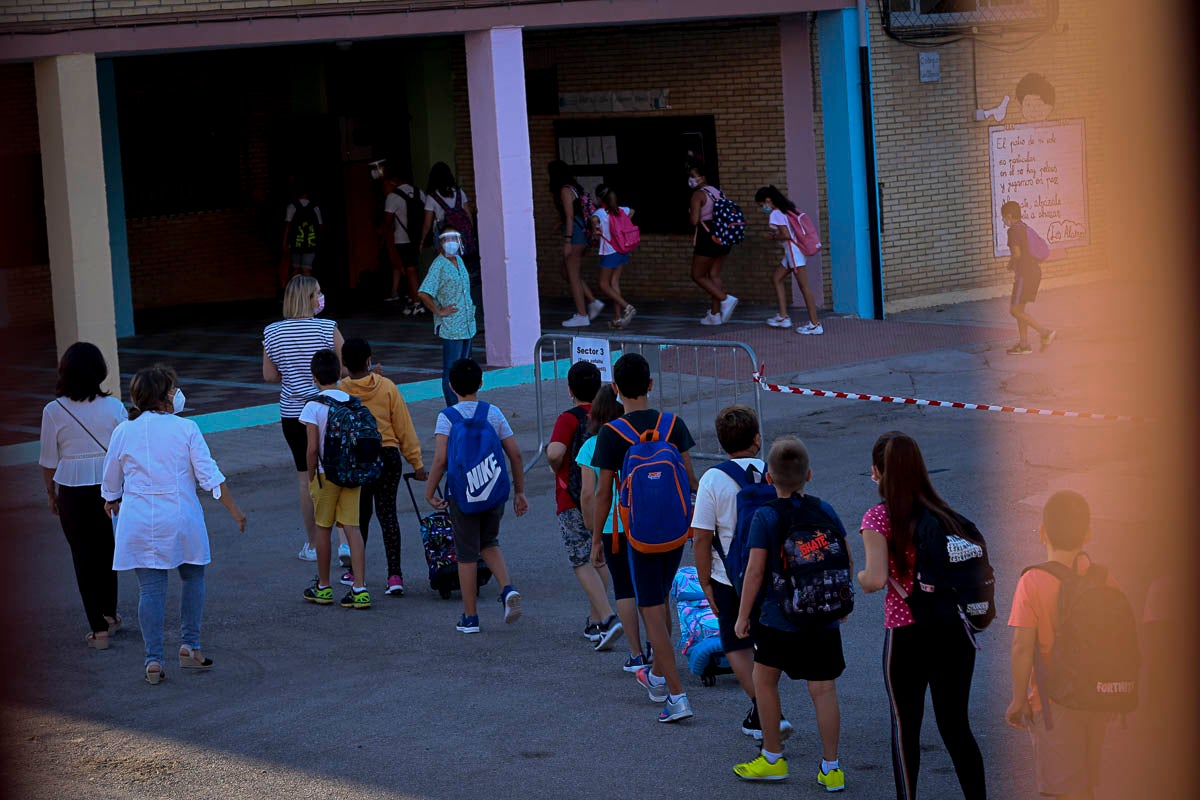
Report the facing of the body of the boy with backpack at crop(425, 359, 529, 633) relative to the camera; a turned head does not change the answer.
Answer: away from the camera

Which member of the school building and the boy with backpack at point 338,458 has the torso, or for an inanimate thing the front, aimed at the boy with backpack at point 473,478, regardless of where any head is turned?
the school building

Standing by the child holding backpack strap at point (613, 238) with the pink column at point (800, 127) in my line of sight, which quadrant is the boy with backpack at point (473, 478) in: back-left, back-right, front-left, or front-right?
back-right

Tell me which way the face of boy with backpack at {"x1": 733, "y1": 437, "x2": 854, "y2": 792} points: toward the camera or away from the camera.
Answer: away from the camera

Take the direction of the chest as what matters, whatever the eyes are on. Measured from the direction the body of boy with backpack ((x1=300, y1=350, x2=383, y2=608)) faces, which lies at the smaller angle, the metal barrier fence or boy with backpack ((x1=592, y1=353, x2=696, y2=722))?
the metal barrier fence

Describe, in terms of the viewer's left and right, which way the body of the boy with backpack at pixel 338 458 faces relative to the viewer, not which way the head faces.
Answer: facing away from the viewer and to the left of the viewer

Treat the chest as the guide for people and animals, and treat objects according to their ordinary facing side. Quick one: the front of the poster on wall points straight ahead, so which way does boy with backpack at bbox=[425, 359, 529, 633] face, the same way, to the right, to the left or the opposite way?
the opposite way

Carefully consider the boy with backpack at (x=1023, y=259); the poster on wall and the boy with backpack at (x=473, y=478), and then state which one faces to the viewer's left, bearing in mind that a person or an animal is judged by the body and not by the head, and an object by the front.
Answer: the boy with backpack at (x=1023, y=259)

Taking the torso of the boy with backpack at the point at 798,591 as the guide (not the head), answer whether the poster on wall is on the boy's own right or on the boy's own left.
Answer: on the boy's own right

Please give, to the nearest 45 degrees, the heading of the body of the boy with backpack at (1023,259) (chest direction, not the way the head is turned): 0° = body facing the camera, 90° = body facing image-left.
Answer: approximately 90°

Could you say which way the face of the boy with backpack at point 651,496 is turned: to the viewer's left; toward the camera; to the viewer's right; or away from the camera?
away from the camera

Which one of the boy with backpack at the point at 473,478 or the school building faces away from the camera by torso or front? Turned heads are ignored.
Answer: the boy with backpack

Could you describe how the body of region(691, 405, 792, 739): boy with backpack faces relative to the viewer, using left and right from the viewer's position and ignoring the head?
facing away from the viewer and to the left of the viewer

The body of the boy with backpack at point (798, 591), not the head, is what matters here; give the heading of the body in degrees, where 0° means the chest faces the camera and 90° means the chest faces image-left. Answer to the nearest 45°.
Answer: approximately 135°
